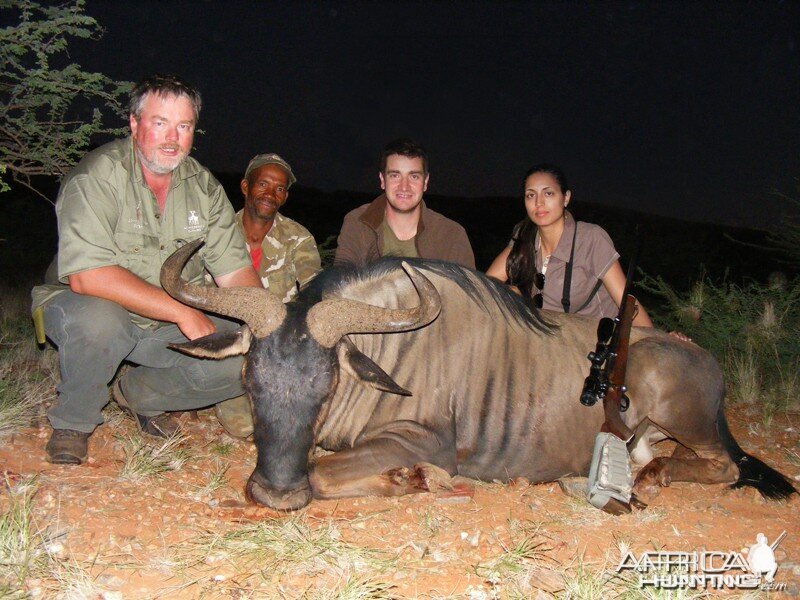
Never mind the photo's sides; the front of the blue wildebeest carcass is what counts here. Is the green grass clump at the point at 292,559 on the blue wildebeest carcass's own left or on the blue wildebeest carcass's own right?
on the blue wildebeest carcass's own left

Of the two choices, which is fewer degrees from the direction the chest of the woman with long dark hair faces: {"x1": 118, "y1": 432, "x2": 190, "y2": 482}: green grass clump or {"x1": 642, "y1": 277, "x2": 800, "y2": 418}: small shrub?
the green grass clump

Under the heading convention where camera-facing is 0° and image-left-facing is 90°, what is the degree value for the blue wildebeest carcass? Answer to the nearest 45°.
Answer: approximately 90°

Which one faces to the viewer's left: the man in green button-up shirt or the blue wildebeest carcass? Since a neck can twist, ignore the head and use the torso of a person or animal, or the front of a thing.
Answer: the blue wildebeest carcass

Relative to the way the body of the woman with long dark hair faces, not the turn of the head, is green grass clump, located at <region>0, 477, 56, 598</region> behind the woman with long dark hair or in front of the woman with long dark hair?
in front

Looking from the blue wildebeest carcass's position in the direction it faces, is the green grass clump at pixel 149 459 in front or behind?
in front

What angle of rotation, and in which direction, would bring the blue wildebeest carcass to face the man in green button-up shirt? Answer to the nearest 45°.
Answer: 0° — it already faces them

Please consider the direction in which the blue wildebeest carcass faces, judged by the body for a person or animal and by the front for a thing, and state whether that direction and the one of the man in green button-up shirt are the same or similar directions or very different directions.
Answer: very different directions

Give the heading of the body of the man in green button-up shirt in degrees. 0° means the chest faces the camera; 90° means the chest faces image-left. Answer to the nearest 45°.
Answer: approximately 315°

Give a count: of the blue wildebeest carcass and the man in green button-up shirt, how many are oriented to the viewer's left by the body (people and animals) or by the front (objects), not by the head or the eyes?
1
